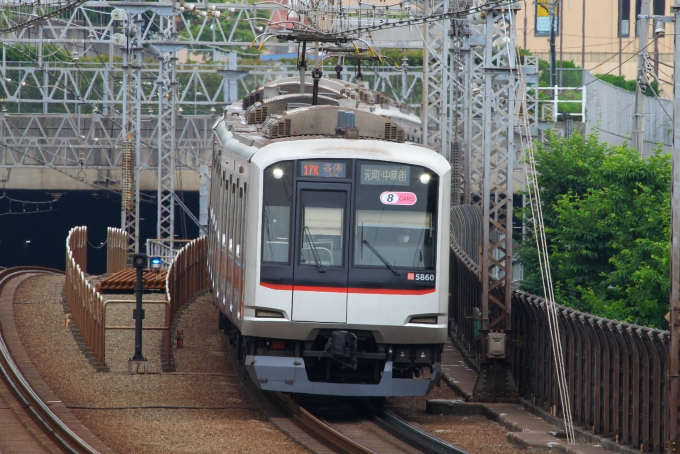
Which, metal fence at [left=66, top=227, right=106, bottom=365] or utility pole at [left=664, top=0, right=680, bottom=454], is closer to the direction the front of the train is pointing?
the utility pole

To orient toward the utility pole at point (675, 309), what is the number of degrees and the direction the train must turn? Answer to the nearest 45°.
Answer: approximately 45° to its left

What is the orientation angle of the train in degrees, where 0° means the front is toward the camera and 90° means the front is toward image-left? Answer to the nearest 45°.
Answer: approximately 0°

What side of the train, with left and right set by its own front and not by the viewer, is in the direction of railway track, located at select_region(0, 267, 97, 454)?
right

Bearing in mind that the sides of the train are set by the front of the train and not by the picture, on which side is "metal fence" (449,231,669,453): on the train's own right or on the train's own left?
on the train's own left

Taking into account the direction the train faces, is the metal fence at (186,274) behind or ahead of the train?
behind

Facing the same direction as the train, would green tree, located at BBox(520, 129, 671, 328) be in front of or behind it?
behind
